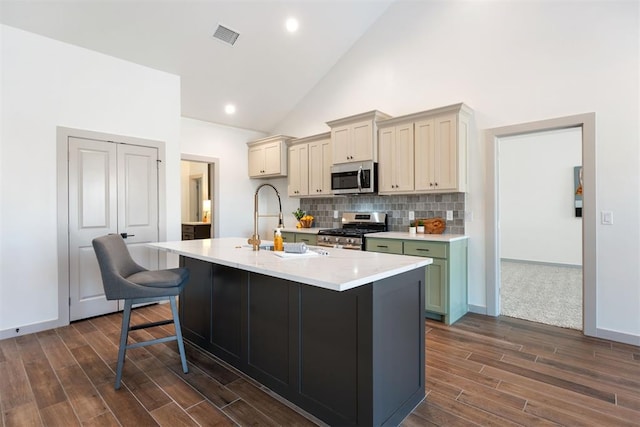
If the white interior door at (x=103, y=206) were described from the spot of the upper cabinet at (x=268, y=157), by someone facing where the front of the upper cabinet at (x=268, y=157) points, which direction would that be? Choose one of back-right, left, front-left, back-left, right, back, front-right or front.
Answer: front

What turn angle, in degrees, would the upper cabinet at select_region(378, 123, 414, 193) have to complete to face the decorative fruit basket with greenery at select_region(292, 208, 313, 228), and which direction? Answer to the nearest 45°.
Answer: approximately 90° to its right

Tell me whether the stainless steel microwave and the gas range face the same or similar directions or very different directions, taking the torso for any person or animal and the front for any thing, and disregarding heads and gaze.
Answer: same or similar directions

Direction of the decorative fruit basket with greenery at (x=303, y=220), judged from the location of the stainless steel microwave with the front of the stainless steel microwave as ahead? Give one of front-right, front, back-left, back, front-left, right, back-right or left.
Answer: right

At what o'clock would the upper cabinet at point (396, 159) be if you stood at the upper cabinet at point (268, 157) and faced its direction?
the upper cabinet at point (396, 159) is roughly at 9 o'clock from the upper cabinet at point (268, 157).

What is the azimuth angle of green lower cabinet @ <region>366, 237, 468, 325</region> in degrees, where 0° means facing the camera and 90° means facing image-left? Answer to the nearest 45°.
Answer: approximately 45°

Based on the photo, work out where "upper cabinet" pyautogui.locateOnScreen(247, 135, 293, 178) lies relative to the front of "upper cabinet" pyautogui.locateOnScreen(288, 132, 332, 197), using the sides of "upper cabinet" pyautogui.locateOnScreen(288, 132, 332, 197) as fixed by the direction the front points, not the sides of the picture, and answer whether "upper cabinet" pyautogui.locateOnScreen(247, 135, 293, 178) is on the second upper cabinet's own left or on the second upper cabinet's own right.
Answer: on the second upper cabinet's own right

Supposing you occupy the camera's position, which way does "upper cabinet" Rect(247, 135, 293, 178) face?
facing the viewer and to the left of the viewer

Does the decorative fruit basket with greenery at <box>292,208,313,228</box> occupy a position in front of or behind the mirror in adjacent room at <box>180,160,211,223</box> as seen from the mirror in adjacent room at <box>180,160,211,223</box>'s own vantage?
in front

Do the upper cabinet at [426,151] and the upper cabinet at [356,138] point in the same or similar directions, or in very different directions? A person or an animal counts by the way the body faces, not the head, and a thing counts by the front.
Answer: same or similar directions

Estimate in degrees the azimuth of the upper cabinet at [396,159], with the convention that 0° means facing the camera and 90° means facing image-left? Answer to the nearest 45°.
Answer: approximately 45°

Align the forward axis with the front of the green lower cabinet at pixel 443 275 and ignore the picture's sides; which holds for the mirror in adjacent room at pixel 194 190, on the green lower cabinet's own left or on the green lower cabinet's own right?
on the green lower cabinet's own right

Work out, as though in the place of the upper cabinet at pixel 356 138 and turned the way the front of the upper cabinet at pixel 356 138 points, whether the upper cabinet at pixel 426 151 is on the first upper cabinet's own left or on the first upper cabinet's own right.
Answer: on the first upper cabinet's own left

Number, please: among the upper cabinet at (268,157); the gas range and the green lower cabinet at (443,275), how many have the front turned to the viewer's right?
0

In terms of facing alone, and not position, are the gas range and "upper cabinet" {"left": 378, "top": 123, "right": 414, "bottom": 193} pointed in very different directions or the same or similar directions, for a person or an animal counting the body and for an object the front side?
same or similar directions

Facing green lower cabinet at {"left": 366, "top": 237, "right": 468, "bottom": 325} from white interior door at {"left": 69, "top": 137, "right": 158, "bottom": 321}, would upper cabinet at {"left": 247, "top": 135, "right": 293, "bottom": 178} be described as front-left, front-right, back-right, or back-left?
front-left
